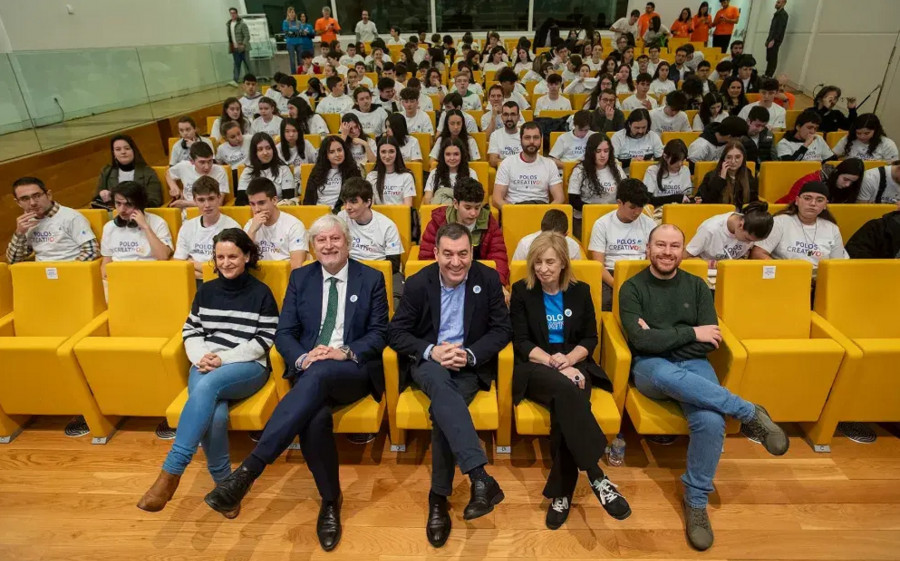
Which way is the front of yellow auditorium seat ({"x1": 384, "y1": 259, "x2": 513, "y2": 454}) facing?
toward the camera

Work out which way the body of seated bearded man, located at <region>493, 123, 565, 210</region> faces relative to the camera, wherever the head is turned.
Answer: toward the camera

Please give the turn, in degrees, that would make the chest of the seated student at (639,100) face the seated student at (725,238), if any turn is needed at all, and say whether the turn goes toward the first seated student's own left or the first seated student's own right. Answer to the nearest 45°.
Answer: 0° — they already face them

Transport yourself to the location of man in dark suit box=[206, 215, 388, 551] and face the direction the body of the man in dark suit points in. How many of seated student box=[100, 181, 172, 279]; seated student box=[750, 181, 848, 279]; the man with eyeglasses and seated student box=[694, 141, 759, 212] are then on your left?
2

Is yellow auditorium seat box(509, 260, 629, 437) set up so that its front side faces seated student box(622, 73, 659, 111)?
no

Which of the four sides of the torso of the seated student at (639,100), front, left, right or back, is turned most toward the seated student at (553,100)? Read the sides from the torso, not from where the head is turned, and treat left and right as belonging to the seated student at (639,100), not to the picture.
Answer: right

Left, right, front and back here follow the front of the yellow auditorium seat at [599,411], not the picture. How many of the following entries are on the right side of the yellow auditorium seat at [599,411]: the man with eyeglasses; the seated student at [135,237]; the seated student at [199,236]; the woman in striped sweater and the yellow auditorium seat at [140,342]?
5

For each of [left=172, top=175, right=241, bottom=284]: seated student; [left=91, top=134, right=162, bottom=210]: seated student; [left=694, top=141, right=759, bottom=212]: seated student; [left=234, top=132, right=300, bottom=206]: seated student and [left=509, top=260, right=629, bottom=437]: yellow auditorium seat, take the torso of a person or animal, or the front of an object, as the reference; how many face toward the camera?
5

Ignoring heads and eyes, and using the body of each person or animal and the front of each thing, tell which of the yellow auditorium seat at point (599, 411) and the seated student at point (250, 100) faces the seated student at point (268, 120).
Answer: the seated student at point (250, 100)

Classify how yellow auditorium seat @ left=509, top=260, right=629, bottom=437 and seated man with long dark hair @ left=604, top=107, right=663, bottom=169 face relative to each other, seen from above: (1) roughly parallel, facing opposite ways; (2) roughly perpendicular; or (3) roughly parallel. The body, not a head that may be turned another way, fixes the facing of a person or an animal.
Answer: roughly parallel

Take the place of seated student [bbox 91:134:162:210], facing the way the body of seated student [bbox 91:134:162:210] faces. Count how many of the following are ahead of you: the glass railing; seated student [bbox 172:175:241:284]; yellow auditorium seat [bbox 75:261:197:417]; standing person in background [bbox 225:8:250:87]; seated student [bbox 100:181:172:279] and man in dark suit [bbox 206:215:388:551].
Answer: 4

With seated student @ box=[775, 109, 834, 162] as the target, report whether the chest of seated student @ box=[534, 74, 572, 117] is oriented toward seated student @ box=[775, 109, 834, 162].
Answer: no

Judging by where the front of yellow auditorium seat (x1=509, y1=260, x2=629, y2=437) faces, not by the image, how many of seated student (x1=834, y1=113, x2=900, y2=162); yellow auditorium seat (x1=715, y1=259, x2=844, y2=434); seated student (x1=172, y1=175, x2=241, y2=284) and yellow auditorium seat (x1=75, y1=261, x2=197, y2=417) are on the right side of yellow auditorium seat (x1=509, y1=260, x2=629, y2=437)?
2

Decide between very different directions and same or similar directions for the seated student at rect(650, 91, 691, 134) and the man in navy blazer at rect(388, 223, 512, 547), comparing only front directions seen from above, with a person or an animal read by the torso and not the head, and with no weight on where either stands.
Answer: same or similar directions

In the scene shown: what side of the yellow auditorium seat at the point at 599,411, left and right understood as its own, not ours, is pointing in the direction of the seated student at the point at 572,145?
back

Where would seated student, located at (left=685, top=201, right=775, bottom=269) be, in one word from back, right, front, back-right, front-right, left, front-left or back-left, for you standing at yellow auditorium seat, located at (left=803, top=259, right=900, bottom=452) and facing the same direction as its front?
right

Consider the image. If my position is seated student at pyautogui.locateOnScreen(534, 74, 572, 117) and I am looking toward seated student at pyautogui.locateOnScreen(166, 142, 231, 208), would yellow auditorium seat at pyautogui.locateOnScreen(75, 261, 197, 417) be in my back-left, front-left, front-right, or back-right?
front-left

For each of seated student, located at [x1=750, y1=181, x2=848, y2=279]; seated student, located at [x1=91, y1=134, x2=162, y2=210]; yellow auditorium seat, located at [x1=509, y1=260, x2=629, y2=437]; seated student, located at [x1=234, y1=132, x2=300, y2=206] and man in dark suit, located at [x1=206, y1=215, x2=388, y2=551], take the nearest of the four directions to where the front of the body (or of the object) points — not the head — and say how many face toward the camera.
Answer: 5

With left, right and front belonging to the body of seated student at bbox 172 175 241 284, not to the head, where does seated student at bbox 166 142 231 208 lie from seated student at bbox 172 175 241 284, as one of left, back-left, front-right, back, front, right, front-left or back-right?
back

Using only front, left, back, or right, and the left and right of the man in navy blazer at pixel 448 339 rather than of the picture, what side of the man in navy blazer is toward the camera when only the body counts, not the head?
front

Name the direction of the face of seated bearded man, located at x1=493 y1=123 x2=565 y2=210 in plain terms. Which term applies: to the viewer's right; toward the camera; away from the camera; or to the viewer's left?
toward the camera
